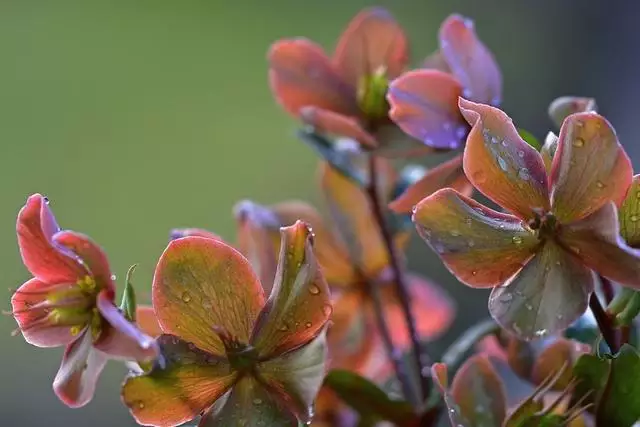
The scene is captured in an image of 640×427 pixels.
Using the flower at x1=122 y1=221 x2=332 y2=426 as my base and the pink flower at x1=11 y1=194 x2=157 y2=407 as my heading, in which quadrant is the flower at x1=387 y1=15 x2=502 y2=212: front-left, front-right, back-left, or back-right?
back-right

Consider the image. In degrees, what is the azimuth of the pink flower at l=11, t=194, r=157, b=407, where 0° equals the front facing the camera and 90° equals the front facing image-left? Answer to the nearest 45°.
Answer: approximately 45°
